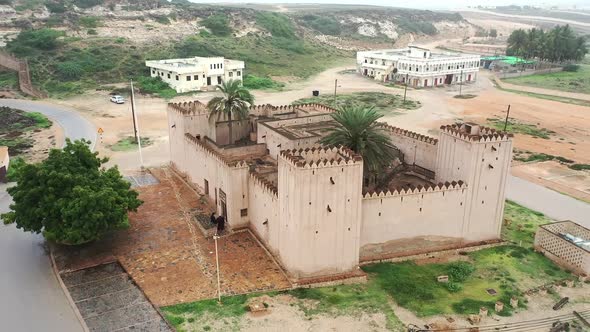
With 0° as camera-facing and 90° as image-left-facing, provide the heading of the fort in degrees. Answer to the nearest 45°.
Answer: approximately 45°

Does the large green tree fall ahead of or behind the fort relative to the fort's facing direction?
ahead

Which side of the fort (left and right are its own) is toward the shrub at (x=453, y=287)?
left

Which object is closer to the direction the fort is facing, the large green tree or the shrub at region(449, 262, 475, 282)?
the large green tree

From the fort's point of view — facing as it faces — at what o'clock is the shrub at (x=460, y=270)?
The shrub is roughly at 8 o'clock from the fort.
